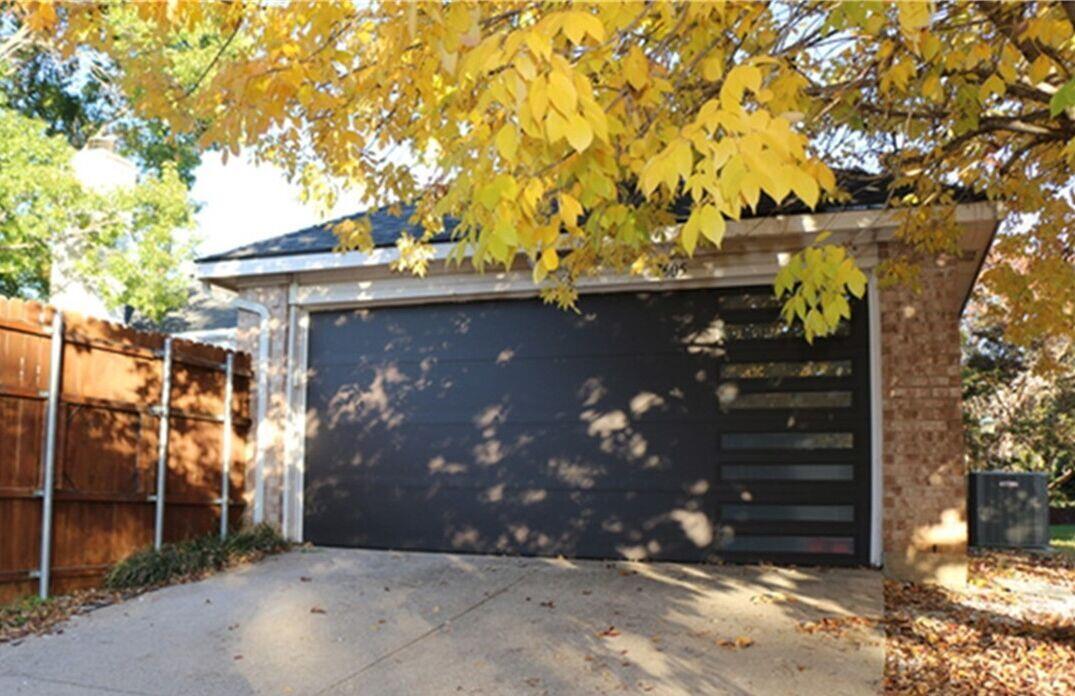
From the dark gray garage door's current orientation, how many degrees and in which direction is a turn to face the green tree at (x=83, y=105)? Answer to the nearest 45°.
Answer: approximately 135° to its right

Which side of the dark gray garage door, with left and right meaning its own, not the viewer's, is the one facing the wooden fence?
right

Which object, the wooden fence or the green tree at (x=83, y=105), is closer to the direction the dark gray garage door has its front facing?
the wooden fence

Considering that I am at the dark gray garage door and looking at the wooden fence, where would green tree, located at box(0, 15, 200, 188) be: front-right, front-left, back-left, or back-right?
front-right

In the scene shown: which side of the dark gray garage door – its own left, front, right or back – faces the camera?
front

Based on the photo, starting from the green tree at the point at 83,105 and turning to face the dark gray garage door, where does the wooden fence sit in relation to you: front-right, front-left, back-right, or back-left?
front-right
